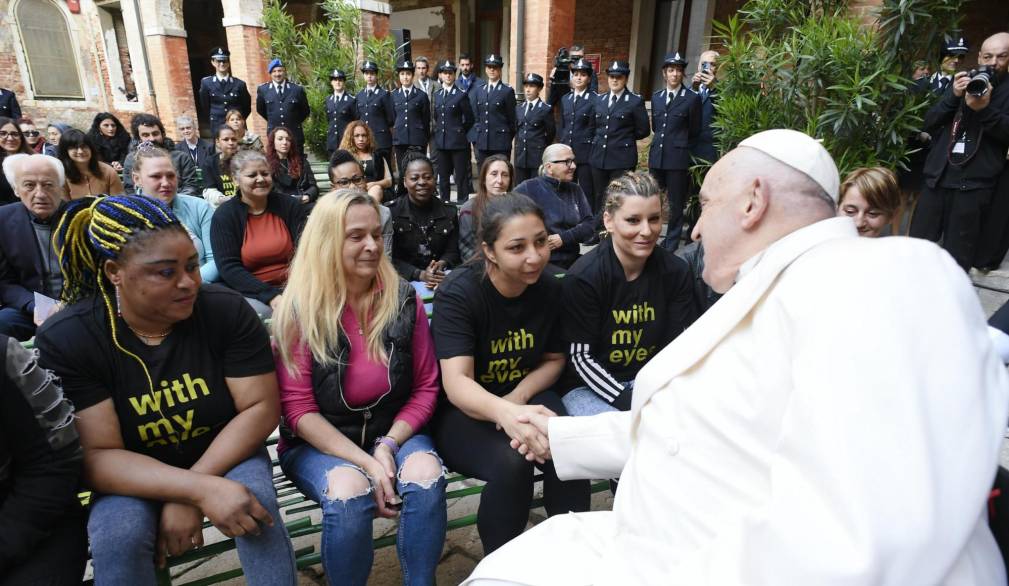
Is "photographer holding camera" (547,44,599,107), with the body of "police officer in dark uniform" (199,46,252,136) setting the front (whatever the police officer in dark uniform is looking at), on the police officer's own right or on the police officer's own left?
on the police officer's own left

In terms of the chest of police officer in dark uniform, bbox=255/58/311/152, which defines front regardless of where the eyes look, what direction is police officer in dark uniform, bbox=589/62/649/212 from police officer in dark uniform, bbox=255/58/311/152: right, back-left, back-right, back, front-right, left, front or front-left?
front-left

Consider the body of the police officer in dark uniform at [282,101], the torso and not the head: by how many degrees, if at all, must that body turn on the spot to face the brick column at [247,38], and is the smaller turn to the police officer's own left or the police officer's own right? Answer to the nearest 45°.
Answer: approximately 180°

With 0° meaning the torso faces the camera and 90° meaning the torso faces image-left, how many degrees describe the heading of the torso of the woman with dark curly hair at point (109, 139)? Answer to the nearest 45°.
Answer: approximately 315°

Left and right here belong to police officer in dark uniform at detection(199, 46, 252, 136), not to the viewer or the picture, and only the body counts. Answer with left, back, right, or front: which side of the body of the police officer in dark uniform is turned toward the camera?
front

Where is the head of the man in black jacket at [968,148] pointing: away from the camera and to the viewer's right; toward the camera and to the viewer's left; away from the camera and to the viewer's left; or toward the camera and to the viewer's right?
toward the camera and to the viewer's left

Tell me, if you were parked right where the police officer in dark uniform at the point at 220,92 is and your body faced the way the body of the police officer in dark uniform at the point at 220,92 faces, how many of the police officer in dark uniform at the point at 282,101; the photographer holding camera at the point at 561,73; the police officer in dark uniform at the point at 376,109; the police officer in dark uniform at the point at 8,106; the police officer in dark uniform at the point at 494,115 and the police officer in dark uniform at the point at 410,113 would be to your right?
1

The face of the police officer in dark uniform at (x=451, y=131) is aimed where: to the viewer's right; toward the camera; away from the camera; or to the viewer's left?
toward the camera

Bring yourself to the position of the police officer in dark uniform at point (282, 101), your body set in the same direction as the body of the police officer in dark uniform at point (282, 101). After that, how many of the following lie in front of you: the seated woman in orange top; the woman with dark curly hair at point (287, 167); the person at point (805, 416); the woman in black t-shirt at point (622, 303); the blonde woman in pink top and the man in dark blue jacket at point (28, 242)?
6

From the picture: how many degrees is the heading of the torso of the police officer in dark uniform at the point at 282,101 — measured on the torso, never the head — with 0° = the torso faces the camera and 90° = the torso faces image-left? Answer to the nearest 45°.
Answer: approximately 0°

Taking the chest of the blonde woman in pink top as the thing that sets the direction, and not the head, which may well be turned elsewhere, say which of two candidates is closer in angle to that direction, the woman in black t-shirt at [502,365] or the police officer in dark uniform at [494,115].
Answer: the woman in black t-shirt

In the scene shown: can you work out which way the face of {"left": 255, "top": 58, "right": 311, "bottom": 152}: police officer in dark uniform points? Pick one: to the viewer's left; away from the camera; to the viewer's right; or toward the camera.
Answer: toward the camera

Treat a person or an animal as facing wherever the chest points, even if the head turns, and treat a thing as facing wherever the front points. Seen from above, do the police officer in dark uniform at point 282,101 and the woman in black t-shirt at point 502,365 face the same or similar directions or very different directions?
same or similar directions

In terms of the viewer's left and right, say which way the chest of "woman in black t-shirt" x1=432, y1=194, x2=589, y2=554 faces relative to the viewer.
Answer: facing the viewer and to the right of the viewer

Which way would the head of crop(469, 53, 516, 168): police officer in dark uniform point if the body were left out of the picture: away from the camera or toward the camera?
toward the camera
